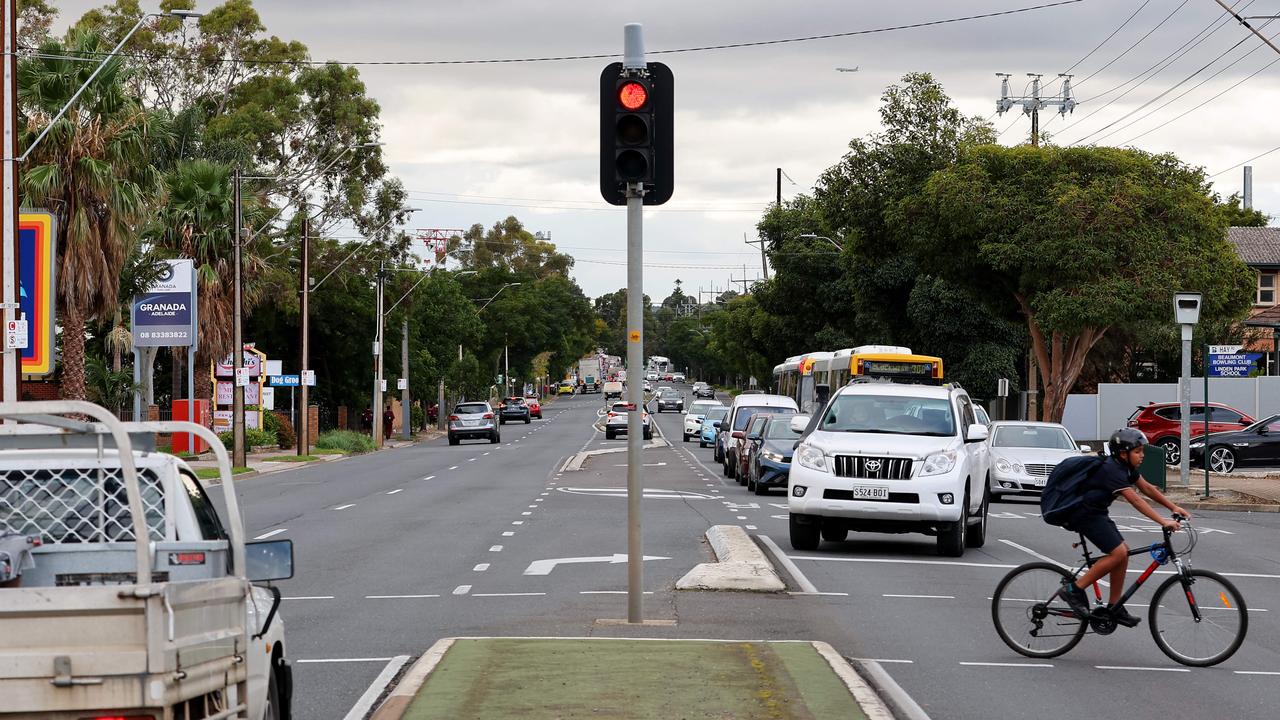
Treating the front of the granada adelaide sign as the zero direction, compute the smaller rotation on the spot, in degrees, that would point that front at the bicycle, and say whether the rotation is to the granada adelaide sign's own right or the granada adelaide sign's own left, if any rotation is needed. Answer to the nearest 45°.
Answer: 0° — it already faces it

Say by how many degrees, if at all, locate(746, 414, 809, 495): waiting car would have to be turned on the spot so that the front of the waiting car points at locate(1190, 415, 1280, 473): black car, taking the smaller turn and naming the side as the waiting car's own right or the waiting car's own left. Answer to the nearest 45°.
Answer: approximately 135° to the waiting car's own left

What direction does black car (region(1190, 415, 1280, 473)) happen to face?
to the viewer's left

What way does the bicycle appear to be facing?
to the viewer's right

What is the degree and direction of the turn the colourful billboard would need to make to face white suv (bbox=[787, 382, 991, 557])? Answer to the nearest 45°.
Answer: approximately 45° to its left

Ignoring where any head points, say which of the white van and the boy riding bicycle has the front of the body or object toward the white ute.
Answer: the white van

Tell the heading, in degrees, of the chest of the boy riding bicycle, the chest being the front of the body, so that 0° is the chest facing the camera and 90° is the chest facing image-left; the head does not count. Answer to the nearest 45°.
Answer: approximately 270°

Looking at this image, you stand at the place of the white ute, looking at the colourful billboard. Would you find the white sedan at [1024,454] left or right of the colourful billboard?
right

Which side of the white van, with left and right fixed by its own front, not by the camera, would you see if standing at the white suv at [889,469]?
front

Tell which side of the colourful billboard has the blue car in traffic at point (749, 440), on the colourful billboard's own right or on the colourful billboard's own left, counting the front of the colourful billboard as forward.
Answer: on the colourful billboard's own left

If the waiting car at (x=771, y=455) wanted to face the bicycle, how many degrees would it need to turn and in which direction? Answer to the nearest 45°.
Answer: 0° — it already faces it
